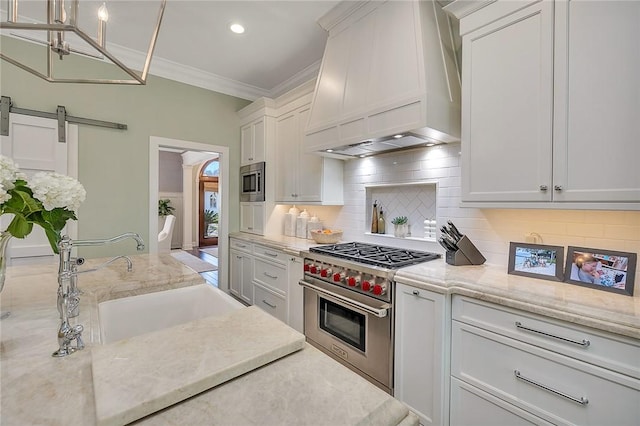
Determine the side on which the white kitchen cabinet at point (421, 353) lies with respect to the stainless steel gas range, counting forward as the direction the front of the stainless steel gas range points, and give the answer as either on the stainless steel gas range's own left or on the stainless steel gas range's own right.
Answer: on the stainless steel gas range's own left

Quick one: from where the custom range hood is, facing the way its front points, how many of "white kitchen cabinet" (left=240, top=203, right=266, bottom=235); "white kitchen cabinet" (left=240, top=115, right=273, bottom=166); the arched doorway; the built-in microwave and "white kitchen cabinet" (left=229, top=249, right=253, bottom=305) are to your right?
5

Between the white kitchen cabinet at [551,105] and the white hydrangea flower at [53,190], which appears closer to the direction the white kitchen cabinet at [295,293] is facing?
the white hydrangea flower

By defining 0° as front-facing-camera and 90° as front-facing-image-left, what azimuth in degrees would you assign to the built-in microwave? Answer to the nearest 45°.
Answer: approximately 45°

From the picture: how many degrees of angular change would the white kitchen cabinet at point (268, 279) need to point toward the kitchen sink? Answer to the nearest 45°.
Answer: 0° — it already faces it

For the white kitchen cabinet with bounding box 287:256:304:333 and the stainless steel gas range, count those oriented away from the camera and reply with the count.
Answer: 0

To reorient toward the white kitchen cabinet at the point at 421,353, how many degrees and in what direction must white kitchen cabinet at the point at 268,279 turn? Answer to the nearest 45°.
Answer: approximately 90° to its left

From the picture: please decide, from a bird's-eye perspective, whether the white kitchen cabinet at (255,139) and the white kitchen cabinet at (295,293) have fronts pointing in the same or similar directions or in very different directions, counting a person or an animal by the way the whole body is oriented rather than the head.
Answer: same or similar directions

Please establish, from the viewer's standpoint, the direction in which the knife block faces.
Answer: facing to the left of the viewer

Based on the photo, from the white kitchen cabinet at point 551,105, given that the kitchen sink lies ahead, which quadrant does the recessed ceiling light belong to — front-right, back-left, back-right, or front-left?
front-right

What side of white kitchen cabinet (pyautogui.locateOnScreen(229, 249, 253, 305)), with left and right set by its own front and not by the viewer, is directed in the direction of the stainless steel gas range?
left

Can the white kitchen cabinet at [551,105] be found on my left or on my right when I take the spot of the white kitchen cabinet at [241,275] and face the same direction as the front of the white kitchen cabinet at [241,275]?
on my left
